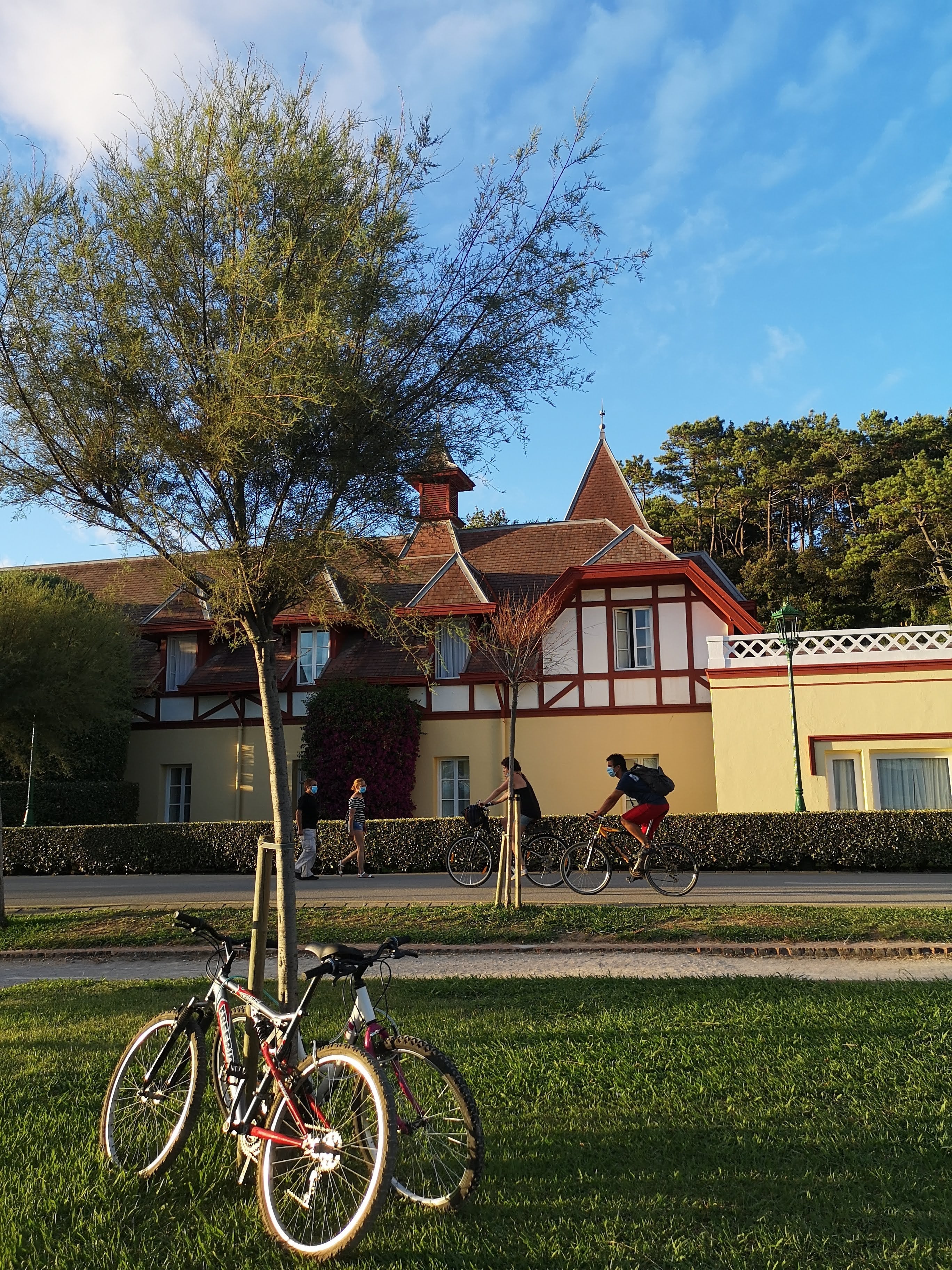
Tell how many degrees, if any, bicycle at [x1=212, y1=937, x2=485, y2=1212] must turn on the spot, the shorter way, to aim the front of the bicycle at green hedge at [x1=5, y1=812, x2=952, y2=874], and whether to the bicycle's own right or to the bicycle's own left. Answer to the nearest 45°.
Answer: approximately 135° to the bicycle's own left

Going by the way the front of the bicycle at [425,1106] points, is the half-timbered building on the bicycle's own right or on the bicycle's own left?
on the bicycle's own left

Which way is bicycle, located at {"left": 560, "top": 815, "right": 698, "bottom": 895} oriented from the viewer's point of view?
to the viewer's left

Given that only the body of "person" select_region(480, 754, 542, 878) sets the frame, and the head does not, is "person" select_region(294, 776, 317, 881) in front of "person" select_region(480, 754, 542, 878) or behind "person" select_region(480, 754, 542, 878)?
in front

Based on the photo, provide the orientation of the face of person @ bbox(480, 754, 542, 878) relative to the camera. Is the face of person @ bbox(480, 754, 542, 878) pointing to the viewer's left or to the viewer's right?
to the viewer's left

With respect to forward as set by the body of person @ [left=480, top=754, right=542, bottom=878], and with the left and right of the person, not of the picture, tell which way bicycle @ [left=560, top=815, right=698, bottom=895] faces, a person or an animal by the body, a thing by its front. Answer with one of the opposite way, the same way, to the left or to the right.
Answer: the same way

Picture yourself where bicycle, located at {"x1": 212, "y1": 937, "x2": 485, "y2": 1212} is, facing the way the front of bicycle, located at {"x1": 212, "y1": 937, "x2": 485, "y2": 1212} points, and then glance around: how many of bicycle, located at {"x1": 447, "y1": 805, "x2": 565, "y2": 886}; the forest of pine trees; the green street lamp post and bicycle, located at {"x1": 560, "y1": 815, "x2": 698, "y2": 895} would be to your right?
0

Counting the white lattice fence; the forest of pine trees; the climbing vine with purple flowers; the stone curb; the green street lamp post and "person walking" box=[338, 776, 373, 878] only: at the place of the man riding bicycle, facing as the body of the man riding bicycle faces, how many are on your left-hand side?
1

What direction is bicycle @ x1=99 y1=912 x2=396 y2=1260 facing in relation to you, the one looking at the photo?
facing away from the viewer and to the left of the viewer

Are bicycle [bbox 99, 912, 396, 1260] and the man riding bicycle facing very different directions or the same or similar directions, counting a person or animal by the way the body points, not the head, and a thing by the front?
same or similar directions

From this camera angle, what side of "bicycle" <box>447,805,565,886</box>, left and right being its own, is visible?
left

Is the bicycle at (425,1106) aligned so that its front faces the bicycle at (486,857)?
no

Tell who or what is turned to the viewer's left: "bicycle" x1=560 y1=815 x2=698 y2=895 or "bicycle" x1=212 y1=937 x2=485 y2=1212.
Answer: "bicycle" x1=560 y1=815 x2=698 y2=895

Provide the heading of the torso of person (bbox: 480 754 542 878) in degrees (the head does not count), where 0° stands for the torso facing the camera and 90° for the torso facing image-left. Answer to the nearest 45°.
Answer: approximately 90°

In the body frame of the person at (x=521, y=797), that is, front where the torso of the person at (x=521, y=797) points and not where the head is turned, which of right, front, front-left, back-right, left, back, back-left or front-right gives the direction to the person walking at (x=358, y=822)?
front-right

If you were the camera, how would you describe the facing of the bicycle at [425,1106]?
facing the viewer and to the right of the viewer

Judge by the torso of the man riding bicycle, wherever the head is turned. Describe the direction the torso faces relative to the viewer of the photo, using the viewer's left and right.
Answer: facing to the left of the viewer
